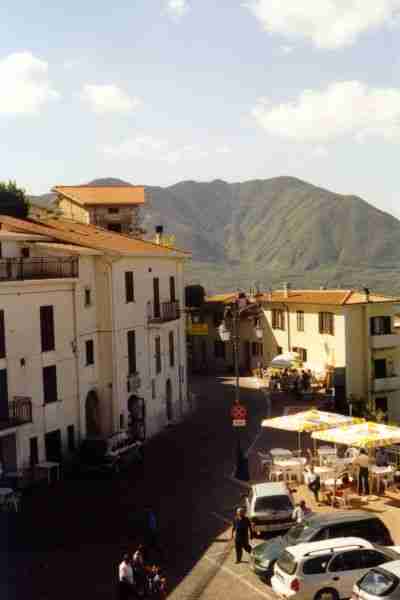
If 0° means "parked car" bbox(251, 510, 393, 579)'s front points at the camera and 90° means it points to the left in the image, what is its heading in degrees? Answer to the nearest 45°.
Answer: approximately 45°

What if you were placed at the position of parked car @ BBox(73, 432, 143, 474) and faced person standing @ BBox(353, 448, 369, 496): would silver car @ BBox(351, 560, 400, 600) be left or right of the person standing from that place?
right

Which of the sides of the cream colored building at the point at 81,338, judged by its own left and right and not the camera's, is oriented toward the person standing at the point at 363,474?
front

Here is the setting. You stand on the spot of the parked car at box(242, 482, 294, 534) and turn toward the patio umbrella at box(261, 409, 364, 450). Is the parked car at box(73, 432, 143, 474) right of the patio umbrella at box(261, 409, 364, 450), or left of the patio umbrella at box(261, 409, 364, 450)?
left

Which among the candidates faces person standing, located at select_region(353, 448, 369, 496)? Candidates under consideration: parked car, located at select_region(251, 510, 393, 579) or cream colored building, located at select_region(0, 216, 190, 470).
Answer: the cream colored building

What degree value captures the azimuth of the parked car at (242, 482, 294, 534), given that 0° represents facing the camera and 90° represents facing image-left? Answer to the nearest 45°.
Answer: approximately 180°

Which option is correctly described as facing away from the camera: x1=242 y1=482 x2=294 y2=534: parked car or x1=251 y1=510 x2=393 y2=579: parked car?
x1=242 y1=482 x2=294 y2=534: parked car

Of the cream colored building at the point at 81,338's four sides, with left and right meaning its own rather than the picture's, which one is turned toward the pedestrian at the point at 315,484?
front

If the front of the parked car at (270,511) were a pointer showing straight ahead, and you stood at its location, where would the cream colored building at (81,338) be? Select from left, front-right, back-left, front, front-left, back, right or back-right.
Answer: front-left

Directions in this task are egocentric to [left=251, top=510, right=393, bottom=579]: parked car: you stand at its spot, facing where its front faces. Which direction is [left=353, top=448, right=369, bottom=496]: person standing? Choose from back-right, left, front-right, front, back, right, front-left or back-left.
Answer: back-right
